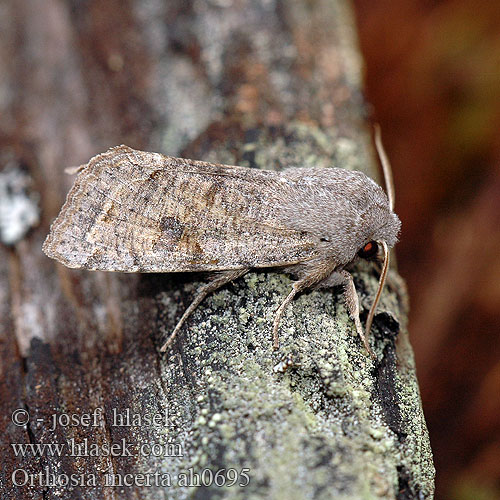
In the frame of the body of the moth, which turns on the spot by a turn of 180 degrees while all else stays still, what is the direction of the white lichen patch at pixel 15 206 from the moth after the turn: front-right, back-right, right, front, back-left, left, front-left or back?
front-right

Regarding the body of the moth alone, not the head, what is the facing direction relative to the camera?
to the viewer's right
